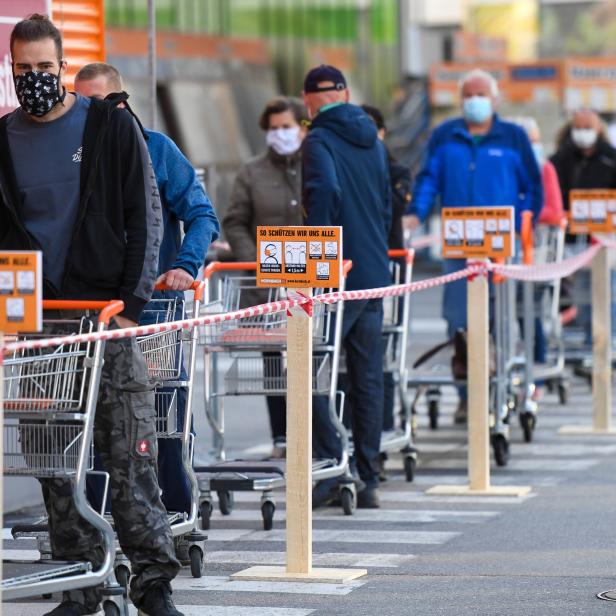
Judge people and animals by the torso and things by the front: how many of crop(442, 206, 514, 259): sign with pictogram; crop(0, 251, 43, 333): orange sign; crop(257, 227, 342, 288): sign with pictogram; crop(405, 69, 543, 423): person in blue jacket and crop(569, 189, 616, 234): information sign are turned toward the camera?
5

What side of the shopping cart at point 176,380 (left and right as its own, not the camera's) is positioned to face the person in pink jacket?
back

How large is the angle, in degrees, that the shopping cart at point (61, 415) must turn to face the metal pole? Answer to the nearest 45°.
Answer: approximately 135° to its right

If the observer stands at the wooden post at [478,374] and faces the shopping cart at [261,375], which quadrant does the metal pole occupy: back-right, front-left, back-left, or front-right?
front-right

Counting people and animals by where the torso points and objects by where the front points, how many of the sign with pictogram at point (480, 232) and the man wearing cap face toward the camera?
1

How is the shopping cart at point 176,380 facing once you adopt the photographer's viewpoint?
facing the viewer and to the left of the viewer

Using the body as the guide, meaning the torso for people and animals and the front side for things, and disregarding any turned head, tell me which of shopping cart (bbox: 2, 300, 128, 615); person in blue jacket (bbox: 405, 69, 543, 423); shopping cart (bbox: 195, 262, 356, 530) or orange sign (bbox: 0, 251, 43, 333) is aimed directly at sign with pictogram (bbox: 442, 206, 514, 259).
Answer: the person in blue jacket

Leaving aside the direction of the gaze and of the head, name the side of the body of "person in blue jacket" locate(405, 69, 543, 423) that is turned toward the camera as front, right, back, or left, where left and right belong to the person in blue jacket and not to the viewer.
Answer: front

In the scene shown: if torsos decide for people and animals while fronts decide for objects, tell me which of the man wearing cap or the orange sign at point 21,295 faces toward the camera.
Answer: the orange sign

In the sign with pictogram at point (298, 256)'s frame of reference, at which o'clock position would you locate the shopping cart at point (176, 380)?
The shopping cart is roughly at 2 o'clock from the sign with pictogram.

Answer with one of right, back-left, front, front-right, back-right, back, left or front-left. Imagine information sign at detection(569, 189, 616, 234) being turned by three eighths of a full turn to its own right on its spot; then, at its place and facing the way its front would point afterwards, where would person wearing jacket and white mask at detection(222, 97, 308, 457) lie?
left

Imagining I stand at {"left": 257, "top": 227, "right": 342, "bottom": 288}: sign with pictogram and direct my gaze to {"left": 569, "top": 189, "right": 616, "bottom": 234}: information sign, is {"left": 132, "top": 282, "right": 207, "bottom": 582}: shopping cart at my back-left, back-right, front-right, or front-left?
back-left

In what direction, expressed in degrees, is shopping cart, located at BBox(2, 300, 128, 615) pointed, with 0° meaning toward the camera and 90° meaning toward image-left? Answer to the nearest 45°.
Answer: approximately 45°

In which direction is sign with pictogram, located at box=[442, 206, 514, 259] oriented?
toward the camera

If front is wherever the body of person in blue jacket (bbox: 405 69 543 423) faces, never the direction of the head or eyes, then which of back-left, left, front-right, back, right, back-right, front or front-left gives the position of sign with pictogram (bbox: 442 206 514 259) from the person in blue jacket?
front

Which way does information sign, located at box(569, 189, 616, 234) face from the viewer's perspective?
toward the camera

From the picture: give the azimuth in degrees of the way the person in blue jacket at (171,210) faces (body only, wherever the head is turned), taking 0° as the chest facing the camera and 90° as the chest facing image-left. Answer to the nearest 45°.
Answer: approximately 45°

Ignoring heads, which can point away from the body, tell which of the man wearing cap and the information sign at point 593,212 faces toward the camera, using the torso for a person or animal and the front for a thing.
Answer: the information sign

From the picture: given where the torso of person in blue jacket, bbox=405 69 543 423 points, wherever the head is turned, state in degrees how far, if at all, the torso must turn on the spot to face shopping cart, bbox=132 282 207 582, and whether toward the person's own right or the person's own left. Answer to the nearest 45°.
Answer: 0° — they already face it
